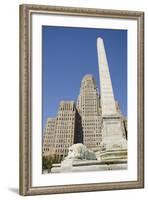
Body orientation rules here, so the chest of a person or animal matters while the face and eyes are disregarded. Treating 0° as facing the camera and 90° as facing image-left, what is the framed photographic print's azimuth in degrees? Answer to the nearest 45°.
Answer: approximately 315°
